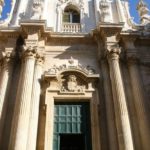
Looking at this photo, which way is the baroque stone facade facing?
toward the camera
